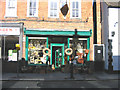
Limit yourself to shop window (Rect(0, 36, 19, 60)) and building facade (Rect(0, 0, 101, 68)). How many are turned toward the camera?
2

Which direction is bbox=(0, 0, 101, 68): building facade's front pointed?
toward the camera

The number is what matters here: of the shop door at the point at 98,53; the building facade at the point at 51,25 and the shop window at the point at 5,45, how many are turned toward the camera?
3

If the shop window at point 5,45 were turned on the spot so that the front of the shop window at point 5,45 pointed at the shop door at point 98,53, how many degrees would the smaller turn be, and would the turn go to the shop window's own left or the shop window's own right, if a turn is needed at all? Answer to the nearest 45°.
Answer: approximately 90° to the shop window's own left

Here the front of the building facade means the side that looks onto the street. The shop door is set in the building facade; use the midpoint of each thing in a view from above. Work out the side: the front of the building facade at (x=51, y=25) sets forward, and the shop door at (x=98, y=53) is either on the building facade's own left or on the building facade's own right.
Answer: on the building facade's own left

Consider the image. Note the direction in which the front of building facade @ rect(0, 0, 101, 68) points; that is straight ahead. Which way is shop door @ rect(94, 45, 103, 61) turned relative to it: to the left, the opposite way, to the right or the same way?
the same way

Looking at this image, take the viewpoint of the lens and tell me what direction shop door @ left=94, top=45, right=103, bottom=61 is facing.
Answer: facing the viewer

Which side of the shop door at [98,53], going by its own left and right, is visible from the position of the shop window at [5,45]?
right

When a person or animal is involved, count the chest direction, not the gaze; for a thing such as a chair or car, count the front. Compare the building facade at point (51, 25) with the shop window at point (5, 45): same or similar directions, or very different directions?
same or similar directions
